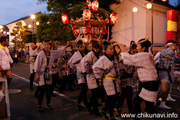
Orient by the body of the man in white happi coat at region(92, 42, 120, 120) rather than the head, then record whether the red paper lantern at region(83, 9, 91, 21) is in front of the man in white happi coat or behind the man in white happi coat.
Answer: behind

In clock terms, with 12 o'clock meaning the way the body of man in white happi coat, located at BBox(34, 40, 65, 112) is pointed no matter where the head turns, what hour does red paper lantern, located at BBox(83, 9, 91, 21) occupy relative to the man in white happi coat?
The red paper lantern is roughly at 8 o'clock from the man in white happi coat.

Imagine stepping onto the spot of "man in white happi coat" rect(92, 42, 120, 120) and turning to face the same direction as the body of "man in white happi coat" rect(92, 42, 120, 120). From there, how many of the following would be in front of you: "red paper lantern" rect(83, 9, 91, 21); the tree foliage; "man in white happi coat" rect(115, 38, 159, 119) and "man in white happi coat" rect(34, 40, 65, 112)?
1

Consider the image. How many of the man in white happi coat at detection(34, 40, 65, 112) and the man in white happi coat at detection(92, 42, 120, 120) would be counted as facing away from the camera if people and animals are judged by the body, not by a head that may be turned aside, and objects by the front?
0

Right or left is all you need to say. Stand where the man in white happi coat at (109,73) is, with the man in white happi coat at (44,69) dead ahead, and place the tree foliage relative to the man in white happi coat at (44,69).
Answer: right
